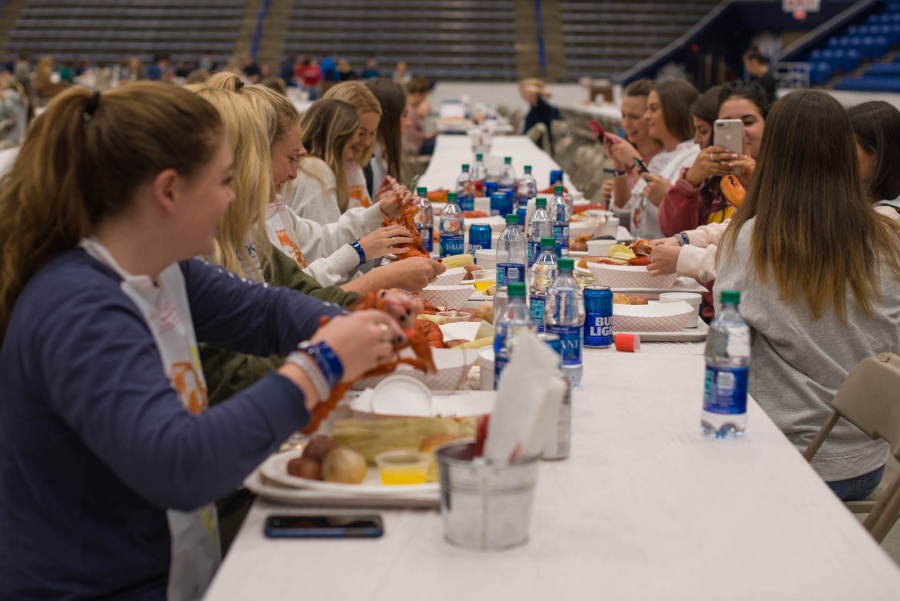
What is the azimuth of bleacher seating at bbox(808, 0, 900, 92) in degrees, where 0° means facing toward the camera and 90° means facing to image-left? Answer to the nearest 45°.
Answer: approximately 45°

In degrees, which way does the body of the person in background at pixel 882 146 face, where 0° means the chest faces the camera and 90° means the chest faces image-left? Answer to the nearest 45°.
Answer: approximately 90°

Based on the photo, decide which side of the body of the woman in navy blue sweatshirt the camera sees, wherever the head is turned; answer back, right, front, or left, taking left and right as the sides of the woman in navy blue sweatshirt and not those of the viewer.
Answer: right

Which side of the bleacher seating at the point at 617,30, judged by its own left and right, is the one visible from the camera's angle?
front

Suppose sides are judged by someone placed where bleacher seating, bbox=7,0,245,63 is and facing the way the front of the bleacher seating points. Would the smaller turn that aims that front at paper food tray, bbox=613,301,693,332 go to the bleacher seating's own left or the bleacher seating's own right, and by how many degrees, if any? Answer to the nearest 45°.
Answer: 0° — it already faces it

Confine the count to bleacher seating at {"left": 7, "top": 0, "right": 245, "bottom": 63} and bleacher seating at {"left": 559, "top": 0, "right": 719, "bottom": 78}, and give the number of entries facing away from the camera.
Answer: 0

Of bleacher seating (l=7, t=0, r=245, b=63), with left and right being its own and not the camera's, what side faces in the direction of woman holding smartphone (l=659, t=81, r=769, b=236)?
front

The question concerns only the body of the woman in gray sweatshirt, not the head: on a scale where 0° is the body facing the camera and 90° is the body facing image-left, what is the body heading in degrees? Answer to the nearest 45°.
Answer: approximately 180°

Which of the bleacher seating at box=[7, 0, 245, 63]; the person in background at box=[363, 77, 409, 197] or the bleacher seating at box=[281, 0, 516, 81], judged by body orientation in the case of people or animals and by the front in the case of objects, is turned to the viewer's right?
the person in background

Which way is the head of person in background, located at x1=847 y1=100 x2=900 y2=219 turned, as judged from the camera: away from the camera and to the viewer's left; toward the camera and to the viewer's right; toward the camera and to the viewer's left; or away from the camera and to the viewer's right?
away from the camera and to the viewer's left

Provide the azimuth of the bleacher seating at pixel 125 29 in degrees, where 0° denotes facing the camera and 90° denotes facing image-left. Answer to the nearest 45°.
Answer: approximately 0°

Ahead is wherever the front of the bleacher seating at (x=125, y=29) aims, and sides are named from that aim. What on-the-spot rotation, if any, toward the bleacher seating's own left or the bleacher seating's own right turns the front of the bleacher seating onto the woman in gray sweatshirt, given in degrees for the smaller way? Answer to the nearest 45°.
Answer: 0° — it already faces them

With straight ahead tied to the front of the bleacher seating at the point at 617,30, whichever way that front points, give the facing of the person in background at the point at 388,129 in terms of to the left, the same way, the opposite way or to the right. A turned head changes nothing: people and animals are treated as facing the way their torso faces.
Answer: to the left
